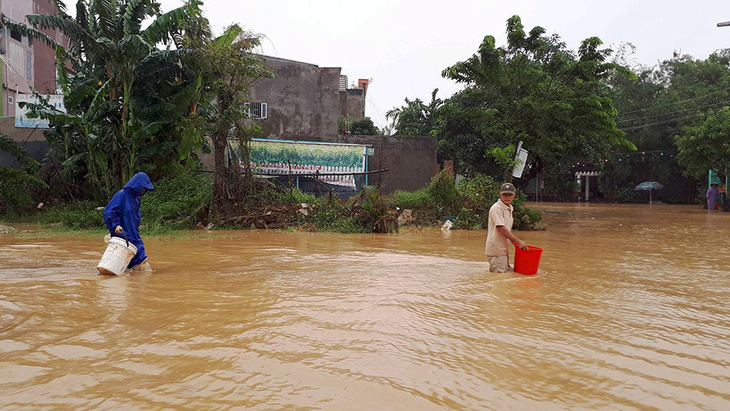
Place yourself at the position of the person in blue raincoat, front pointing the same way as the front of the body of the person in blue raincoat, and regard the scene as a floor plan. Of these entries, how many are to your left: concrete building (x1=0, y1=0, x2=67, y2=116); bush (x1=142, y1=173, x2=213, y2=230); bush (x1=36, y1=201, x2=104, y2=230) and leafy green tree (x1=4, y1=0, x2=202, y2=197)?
4

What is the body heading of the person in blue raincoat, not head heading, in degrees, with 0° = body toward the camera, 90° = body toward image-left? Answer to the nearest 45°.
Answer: approximately 270°

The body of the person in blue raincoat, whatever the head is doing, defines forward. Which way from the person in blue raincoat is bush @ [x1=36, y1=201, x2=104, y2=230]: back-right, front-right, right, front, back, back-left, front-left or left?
left

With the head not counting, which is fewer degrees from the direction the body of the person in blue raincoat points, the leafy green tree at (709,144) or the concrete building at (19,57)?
the leafy green tree

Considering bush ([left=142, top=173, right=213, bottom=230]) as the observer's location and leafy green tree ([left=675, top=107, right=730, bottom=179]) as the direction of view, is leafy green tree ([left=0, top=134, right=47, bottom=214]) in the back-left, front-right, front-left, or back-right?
back-left

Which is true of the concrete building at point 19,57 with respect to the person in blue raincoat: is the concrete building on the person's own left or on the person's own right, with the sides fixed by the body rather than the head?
on the person's own left

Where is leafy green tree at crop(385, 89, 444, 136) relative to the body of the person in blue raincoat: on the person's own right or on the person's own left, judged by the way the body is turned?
on the person's own left

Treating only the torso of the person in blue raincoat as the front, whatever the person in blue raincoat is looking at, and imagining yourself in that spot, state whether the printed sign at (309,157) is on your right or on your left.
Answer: on your left
